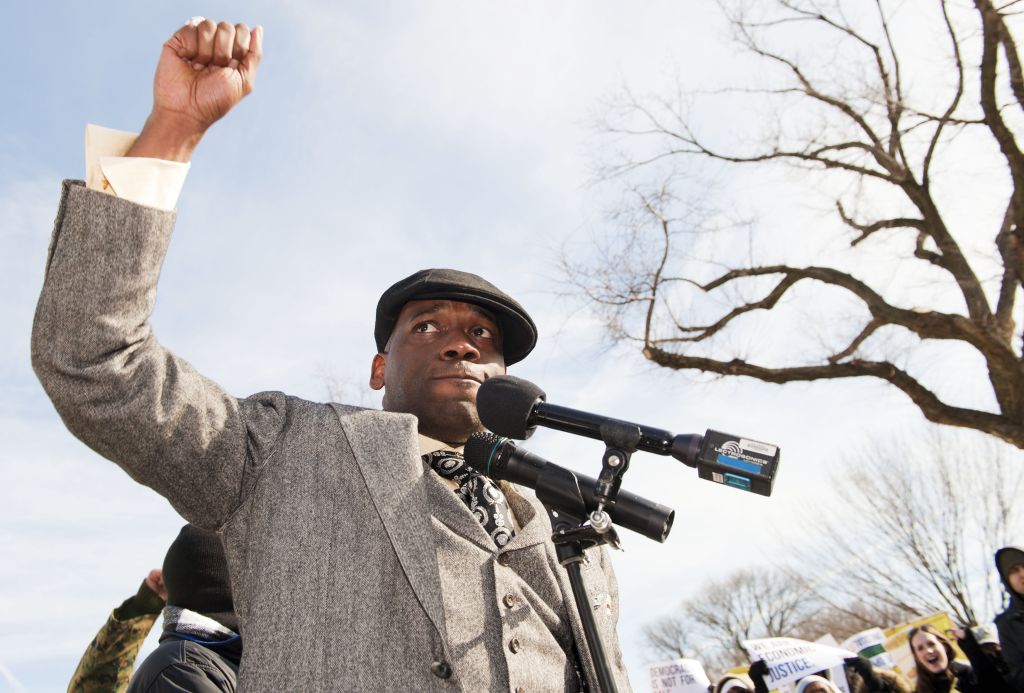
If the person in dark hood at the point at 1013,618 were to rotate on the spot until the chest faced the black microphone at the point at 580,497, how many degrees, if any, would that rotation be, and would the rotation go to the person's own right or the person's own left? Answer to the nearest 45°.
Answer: approximately 45° to the person's own right

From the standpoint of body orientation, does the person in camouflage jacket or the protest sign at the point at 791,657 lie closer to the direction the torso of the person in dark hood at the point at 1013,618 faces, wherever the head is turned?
the person in camouflage jacket

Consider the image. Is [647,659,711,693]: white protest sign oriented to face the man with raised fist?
yes

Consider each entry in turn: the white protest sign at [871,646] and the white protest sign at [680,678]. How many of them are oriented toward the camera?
2

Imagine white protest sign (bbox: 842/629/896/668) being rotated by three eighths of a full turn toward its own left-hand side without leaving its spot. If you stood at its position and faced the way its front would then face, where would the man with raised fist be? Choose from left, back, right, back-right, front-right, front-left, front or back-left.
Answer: back-right

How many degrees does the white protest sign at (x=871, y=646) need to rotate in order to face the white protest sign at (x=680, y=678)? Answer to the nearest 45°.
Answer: approximately 45° to its right

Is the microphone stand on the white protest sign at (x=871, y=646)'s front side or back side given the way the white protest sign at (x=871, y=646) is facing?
on the front side

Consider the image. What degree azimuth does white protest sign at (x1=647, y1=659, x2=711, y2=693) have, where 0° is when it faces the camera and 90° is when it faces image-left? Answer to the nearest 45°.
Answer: approximately 0°
